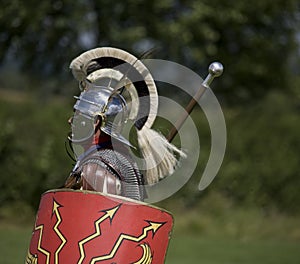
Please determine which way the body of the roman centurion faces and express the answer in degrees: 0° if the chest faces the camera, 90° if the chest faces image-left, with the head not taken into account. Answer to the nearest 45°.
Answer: approximately 90°
